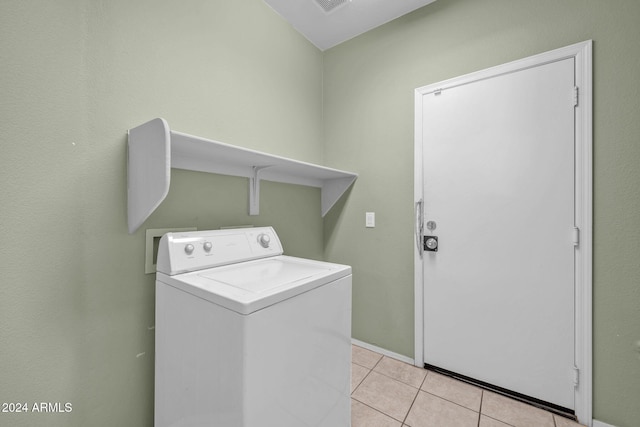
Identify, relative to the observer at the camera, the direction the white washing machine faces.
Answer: facing the viewer and to the right of the viewer

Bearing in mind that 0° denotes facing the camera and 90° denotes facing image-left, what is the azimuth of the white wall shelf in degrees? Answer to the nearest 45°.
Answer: approximately 315°

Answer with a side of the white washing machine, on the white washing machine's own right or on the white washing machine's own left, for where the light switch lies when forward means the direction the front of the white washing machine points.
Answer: on the white washing machine's own left

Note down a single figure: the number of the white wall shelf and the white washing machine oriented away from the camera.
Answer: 0

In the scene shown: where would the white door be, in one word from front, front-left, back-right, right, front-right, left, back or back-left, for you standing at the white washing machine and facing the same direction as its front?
front-left
